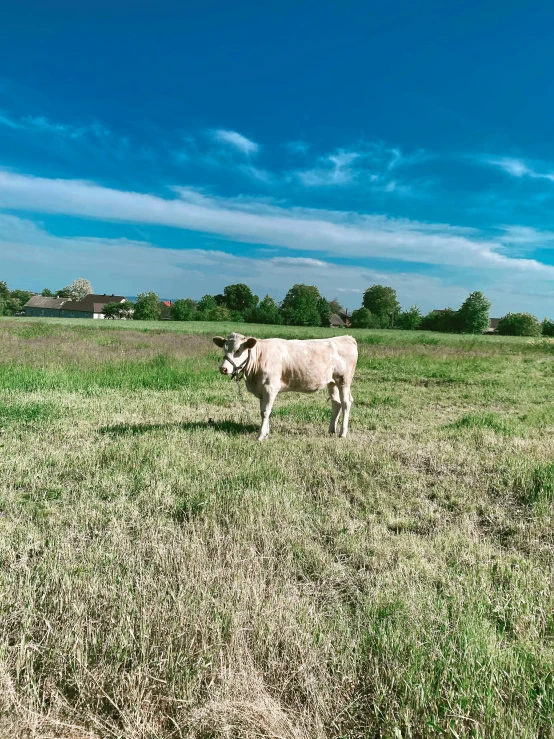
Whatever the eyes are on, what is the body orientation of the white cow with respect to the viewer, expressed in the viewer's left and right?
facing to the left of the viewer
